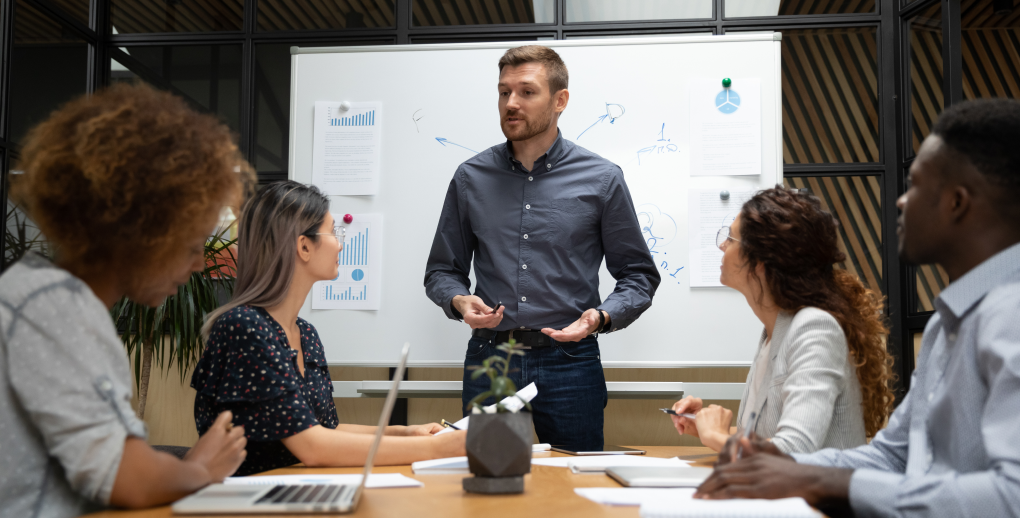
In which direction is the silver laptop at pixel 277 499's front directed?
to the viewer's left

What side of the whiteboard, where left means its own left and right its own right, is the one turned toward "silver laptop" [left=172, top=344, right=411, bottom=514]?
front

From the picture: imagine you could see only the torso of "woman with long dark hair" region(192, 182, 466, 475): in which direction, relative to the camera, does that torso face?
to the viewer's right

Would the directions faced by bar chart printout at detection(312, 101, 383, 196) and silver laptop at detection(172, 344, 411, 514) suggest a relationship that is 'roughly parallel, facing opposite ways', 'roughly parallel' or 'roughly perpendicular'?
roughly perpendicular

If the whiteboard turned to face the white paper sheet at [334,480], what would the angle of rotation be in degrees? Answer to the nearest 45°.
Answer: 0° — it already faces it

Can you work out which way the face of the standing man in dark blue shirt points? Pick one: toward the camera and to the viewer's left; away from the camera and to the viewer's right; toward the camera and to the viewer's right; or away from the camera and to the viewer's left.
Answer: toward the camera and to the viewer's left

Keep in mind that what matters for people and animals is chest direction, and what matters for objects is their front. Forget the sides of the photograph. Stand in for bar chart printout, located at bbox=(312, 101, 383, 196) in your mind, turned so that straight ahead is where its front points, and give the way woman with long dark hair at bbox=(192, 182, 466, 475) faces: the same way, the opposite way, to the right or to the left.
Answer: to the left

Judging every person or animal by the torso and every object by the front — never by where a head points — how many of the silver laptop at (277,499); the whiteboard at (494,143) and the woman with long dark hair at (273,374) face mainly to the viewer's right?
1

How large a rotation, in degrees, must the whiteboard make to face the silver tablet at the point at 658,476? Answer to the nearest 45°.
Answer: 0° — it already faces it

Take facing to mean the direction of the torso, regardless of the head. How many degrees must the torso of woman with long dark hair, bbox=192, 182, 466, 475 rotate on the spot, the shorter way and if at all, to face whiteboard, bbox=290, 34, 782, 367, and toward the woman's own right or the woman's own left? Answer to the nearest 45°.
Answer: approximately 45° to the woman's own left

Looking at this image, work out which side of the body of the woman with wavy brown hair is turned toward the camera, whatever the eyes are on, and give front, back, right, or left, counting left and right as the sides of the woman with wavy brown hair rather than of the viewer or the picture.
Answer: left

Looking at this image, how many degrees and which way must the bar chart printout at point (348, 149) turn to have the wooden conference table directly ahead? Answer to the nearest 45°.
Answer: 0° — it already faces it

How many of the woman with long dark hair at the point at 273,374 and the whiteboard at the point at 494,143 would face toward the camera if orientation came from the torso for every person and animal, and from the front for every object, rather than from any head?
1

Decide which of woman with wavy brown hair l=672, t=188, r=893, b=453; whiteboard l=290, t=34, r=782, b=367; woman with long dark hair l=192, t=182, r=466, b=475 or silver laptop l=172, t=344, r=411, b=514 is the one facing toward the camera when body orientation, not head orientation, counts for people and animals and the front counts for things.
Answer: the whiteboard

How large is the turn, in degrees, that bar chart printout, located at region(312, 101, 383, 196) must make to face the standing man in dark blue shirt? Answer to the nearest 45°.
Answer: approximately 45° to its left
